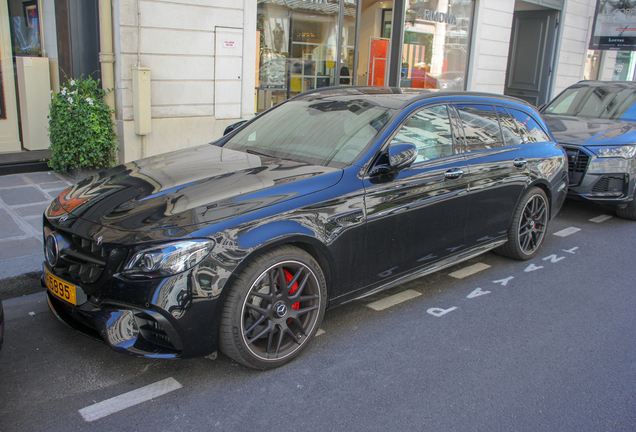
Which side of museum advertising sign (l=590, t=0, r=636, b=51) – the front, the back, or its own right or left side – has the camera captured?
front

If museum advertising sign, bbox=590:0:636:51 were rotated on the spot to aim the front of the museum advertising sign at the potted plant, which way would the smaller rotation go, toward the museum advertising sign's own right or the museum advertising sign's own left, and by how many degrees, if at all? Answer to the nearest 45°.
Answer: approximately 45° to the museum advertising sign's own right
